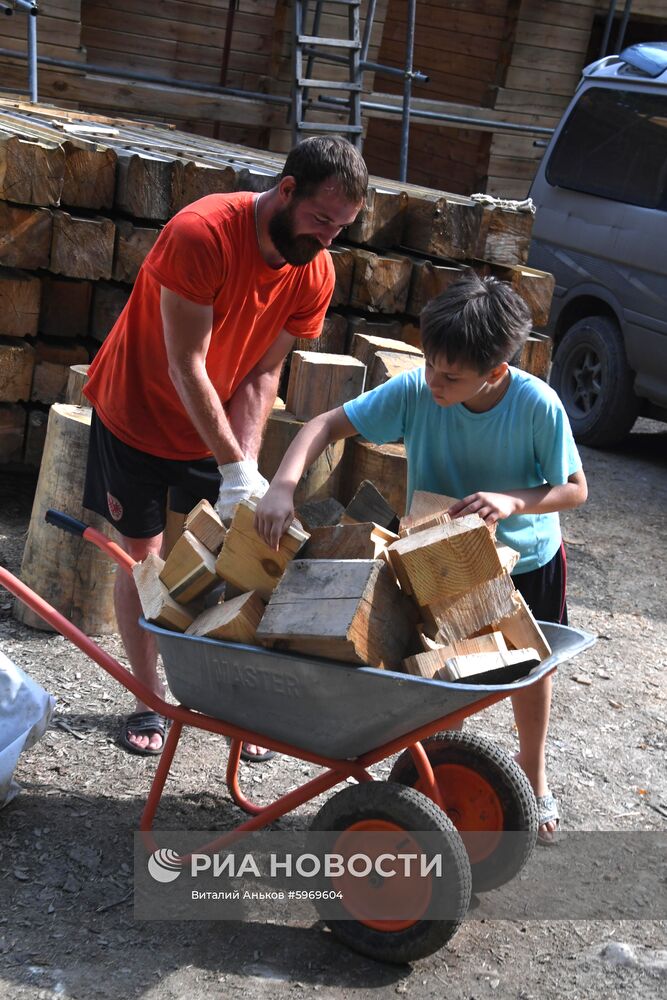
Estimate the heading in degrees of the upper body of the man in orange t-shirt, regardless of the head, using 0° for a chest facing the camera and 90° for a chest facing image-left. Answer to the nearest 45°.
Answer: approximately 315°

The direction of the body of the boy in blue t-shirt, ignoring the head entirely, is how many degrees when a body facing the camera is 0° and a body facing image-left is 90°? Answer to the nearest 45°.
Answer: approximately 45°

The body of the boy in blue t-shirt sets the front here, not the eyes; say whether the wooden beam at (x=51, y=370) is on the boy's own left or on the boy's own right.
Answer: on the boy's own right

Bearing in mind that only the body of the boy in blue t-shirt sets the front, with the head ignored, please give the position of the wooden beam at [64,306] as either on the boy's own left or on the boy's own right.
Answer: on the boy's own right

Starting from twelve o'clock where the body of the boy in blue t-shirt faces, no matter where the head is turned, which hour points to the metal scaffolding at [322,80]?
The metal scaffolding is roughly at 4 o'clock from the boy in blue t-shirt.

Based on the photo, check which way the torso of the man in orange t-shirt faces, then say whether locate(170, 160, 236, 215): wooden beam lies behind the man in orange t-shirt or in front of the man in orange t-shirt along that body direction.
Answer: behind

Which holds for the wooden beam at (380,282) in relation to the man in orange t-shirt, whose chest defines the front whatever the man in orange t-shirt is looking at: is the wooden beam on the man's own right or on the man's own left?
on the man's own left

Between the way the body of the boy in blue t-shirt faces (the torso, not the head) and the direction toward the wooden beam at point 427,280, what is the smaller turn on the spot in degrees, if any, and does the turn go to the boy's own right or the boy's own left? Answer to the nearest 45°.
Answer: approximately 135° to the boy's own right

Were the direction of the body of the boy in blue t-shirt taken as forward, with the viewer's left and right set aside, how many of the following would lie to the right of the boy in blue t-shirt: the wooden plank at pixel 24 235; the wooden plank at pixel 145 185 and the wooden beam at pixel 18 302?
3

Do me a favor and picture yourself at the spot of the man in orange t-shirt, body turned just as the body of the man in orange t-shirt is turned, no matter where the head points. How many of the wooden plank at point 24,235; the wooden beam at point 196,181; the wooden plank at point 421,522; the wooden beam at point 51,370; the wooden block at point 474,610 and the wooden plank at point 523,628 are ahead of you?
3

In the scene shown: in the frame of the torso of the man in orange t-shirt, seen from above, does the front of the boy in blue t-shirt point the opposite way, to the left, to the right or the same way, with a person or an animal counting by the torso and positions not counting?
to the right

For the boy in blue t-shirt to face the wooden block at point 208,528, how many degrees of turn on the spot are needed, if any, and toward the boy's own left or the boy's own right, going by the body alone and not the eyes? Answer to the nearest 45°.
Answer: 0° — they already face it
